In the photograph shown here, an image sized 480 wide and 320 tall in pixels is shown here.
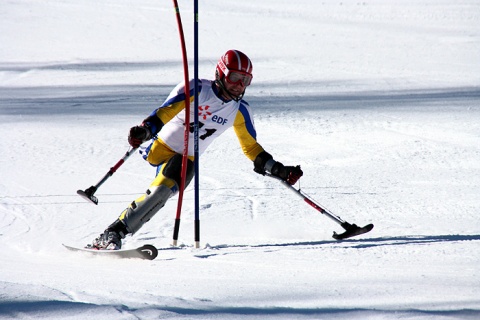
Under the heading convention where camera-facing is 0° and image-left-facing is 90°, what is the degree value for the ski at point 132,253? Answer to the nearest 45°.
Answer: approximately 315°

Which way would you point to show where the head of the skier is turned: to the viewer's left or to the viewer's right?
to the viewer's right
